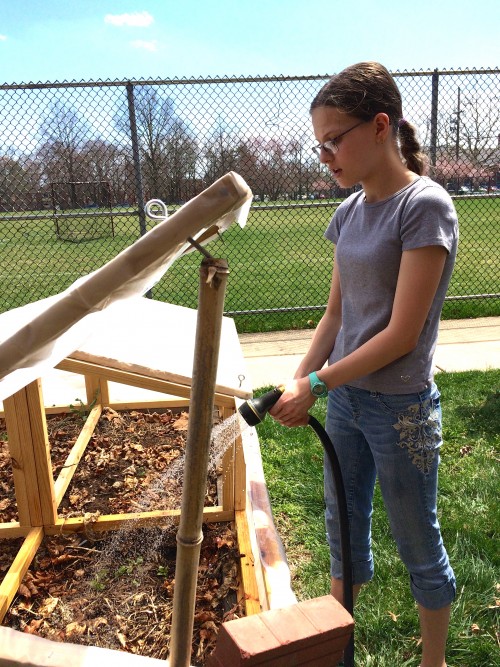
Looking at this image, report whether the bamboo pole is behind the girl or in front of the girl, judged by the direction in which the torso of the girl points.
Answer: in front

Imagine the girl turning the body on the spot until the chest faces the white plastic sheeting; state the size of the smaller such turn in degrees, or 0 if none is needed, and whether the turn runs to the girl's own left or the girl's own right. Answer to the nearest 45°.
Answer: approximately 45° to the girl's own right

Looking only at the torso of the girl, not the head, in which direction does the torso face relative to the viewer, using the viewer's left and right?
facing the viewer and to the left of the viewer
